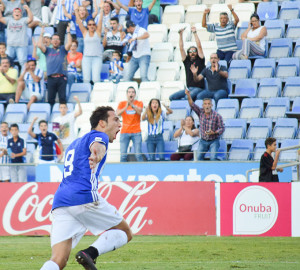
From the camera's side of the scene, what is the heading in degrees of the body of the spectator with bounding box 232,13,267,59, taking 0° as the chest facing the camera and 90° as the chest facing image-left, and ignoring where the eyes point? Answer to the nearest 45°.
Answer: approximately 45°

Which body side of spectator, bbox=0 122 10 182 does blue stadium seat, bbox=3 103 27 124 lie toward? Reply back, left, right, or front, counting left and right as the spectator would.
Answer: back

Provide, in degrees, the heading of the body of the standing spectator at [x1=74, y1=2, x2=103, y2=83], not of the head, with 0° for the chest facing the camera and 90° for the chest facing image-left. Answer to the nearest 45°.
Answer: approximately 0°

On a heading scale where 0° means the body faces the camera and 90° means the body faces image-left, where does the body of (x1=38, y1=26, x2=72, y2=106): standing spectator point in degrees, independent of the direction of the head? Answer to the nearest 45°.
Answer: approximately 0°

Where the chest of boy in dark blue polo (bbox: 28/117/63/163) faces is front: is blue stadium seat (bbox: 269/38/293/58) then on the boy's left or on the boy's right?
on the boy's left

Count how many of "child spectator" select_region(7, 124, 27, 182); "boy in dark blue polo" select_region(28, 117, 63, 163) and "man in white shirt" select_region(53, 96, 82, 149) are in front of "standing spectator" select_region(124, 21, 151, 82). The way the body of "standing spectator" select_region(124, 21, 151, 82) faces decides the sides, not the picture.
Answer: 3

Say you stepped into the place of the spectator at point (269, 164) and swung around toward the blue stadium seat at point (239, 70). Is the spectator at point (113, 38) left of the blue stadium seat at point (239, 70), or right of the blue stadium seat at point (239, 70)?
left
